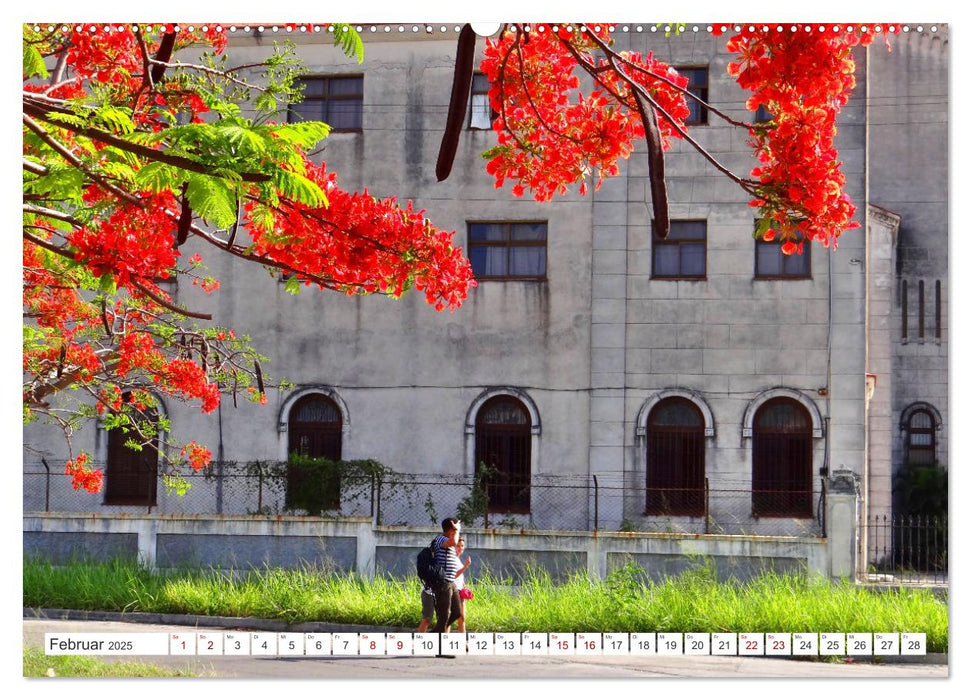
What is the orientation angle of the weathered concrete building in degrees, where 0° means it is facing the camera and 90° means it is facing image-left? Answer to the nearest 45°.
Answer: approximately 0°

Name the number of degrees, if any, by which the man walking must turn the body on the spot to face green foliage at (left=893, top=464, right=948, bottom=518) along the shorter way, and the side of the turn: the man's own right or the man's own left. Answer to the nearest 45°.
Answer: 0° — they already face it

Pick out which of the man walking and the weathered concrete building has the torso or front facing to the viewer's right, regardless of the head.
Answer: the man walking

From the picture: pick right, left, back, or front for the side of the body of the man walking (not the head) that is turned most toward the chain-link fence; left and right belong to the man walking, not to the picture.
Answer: left

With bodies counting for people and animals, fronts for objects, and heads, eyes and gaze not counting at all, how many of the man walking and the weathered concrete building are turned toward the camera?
1

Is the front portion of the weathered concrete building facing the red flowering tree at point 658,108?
yes

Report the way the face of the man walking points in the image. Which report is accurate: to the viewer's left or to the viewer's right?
to the viewer's right

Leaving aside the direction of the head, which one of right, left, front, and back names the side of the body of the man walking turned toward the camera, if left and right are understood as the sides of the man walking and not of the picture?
right
